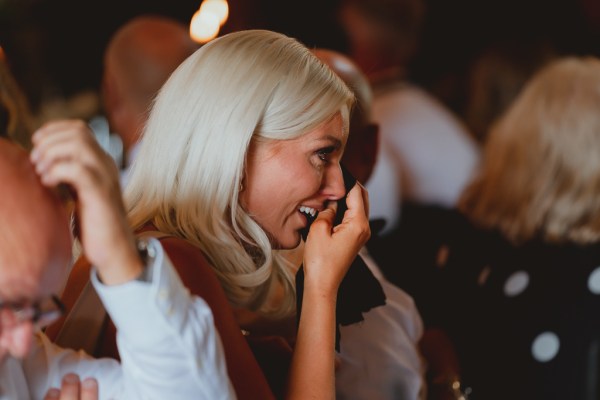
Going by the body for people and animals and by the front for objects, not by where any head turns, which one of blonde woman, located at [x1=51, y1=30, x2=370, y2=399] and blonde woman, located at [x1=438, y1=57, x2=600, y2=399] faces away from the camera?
blonde woman, located at [x1=438, y1=57, x2=600, y2=399]

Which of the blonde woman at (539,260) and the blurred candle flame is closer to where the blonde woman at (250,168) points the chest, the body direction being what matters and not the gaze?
the blonde woman

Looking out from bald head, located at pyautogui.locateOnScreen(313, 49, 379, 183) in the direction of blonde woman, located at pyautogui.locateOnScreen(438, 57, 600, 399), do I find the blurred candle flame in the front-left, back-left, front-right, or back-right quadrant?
back-left

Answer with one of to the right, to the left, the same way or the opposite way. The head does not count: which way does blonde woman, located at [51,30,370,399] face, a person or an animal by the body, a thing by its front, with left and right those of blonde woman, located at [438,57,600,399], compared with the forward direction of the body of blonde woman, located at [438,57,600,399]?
to the right

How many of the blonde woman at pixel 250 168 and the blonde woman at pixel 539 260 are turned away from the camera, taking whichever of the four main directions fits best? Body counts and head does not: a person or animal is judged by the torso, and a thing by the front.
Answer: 1

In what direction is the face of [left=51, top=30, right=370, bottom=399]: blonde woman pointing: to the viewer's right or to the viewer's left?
to the viewer's right

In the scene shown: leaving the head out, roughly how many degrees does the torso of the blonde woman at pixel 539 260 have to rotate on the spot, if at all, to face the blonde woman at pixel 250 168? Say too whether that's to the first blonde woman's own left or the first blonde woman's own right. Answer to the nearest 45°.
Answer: approximately 135° to the first blonde woman's own left

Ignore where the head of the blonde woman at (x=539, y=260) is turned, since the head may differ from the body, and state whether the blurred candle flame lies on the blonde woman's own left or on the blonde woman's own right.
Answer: on the blonde woman's own left

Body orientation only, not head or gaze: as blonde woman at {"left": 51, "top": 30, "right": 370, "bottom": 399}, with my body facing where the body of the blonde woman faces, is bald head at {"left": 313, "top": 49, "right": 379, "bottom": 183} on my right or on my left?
on my left

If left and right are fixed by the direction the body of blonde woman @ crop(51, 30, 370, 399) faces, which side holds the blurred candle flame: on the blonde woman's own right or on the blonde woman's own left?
on the blonde woman's own left

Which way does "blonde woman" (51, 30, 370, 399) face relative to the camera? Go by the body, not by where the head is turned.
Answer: to the viewer's right

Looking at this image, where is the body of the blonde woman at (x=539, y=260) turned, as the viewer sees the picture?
away from the camera

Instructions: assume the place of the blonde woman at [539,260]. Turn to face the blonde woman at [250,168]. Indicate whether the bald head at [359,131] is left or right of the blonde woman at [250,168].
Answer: right

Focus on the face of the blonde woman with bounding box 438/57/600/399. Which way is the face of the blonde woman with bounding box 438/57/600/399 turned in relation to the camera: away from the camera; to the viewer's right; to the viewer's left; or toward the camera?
away from the camera
